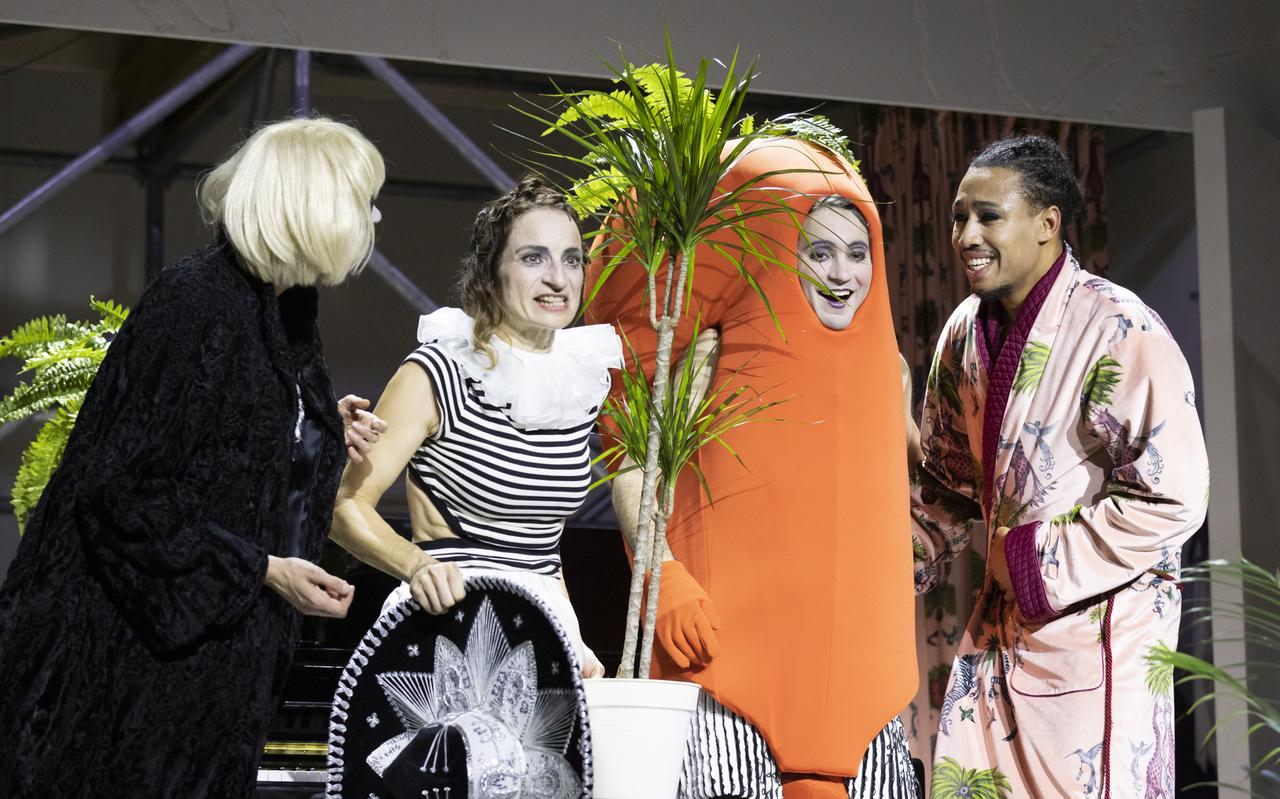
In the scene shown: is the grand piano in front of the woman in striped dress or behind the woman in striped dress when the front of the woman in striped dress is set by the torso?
behind

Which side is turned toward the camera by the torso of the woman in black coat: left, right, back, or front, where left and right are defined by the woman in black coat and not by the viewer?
right

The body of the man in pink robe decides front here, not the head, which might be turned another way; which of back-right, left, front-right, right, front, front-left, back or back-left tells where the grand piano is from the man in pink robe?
right

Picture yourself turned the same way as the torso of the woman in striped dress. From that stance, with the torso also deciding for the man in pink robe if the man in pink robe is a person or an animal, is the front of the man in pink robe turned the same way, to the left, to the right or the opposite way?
to the right

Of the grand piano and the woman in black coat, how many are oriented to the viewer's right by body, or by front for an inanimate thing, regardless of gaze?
1

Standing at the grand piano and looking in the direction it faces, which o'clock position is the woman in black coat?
The woman in black coat is roughly at 12 o'clock from the grand piano.

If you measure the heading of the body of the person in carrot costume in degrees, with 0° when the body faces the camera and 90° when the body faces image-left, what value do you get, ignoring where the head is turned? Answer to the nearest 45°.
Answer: approximately 0°

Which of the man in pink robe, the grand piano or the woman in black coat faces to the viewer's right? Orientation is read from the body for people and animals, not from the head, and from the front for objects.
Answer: the woman in black coat

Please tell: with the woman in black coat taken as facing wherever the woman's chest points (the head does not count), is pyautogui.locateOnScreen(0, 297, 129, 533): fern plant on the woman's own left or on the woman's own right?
on the woman's own left

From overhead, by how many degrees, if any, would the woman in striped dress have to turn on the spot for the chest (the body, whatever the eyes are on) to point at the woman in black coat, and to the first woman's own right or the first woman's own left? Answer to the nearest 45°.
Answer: approximately 90° to the first woman's own right
